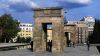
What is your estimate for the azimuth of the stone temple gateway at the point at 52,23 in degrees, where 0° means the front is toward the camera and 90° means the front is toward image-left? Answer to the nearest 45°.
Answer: approximately 0°
